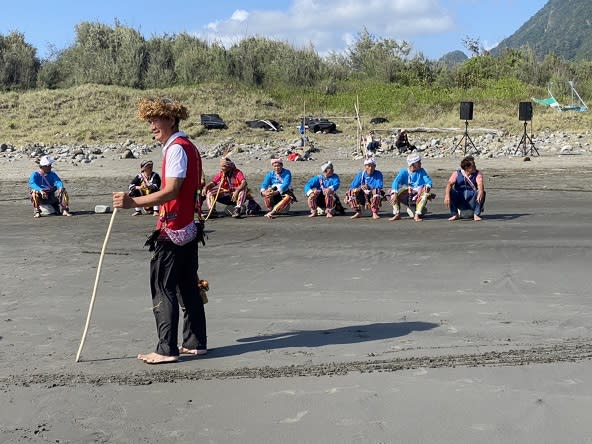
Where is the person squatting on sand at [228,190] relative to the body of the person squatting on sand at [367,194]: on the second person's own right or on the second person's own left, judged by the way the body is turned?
on the second person's own right

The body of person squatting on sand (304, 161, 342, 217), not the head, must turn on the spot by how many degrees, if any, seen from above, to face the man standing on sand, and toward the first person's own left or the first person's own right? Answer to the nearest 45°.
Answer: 0° — they already face them

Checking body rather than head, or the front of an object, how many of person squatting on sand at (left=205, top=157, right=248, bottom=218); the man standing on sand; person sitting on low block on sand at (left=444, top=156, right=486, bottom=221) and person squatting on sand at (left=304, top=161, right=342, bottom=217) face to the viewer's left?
1

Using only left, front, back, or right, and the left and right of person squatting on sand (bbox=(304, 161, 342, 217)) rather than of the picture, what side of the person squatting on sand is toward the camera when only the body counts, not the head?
front

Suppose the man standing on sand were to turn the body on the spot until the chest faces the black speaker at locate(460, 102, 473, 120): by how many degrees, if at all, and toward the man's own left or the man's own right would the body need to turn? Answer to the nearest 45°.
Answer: approximately 135° to the man's own right

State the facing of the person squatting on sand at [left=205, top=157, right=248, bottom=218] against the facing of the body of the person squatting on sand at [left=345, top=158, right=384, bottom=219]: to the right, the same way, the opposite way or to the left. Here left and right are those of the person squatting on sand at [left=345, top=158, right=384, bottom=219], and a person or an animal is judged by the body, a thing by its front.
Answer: the same way

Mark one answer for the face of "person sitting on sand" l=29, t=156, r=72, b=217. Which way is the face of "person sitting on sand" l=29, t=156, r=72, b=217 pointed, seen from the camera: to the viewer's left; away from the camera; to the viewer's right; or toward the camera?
toward the camera

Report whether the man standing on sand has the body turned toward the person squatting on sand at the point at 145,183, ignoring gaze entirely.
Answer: no

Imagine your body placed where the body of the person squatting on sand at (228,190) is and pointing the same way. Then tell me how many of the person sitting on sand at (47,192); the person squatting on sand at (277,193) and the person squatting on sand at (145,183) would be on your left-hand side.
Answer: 1

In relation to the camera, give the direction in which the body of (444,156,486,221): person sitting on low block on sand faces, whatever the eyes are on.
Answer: toward the camera

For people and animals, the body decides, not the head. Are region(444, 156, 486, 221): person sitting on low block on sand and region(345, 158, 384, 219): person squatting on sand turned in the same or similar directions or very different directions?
same or similar directions

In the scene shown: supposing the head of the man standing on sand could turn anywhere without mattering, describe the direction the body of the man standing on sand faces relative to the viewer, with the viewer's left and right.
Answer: facing to the left of the viewer

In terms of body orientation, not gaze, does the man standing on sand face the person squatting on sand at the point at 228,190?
no

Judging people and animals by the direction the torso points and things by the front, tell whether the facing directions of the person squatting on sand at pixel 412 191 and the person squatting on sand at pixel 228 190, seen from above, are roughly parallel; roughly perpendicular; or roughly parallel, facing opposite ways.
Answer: roughly parallel

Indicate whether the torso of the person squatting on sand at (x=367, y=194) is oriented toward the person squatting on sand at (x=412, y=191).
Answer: no

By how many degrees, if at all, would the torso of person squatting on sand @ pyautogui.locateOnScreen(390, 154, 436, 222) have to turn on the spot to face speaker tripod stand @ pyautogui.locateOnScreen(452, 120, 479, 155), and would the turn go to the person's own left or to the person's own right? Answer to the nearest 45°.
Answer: approximately 180°

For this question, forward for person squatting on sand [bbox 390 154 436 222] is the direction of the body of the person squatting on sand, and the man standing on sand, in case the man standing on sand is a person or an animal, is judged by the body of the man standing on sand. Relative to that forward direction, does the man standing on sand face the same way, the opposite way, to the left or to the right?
to the right

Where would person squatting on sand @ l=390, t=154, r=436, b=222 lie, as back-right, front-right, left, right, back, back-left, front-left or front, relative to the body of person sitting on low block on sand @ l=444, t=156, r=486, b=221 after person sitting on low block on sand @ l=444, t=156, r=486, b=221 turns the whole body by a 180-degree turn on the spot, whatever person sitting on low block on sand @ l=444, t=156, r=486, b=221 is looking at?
left
